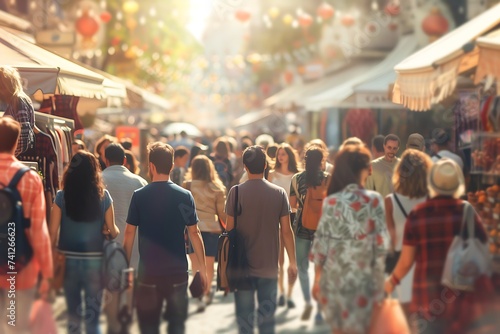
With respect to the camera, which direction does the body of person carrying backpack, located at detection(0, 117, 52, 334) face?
away from the camera

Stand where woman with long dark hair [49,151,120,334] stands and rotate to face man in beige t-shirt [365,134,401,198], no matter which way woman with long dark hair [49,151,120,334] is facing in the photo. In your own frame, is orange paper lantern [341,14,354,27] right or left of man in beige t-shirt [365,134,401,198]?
left

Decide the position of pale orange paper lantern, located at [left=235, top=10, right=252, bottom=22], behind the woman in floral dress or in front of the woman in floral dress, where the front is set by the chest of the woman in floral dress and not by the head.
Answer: in front

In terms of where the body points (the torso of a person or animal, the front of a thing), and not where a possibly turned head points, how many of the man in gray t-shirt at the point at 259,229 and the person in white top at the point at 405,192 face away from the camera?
2

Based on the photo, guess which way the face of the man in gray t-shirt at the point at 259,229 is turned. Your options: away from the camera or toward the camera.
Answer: away from the camera

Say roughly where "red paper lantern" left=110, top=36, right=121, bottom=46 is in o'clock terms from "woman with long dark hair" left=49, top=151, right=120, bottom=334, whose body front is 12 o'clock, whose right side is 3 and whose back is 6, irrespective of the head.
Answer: The red paper lantern is roughly at 12 o'clock from the woman with long dark hair.

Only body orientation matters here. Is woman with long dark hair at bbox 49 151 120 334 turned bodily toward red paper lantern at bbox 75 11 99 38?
yes

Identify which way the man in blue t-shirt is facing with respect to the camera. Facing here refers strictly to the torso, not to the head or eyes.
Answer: away from the camera

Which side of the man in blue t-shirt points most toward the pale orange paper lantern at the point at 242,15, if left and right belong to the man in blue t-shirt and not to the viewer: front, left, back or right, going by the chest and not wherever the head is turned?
front

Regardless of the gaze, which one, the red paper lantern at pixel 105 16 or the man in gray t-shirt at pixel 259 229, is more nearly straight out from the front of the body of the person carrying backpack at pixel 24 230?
the red paper lantern

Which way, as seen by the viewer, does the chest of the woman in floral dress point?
away from the camera

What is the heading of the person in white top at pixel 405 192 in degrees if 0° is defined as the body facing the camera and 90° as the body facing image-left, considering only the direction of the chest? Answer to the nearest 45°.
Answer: approximately 180°
